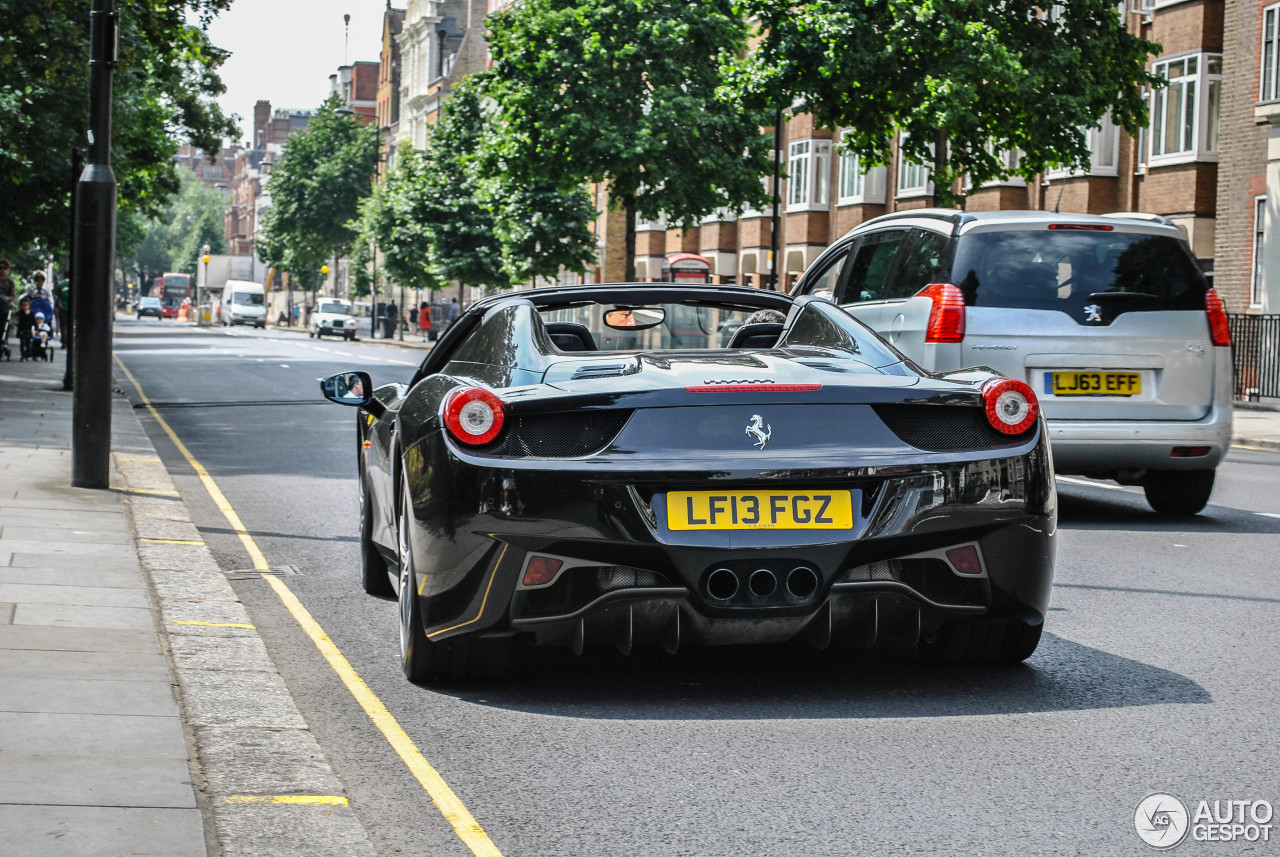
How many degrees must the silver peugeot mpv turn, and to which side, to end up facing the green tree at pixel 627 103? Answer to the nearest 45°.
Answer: approximately 45° to its right

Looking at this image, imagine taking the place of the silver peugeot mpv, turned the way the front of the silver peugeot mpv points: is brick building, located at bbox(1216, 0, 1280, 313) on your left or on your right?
on your right

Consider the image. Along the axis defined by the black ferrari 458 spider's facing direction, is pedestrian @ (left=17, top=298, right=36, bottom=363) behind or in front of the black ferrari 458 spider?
in front

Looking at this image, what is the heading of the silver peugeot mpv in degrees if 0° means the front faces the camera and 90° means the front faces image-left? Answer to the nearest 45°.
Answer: approximately 135°

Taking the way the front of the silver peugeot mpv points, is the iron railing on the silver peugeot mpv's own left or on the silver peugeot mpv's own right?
on the silver peugeot mpv's own right

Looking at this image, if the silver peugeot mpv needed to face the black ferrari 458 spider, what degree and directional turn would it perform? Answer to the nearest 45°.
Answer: approximately 135° to its left

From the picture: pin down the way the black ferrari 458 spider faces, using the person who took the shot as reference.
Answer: facing away from the viewer
